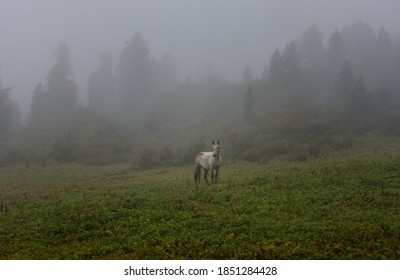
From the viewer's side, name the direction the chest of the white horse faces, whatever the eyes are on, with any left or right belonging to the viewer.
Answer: facing the viewer and to the right of the viewer
